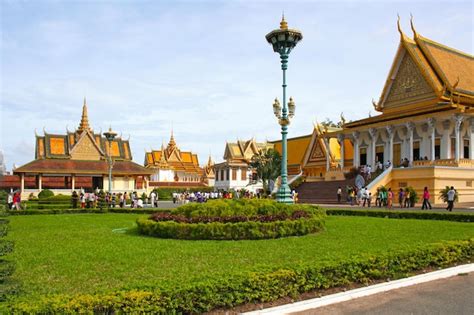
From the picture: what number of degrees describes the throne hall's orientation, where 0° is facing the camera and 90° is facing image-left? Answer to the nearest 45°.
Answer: approximately 45°

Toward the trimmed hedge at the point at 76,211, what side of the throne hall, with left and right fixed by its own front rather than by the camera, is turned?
front

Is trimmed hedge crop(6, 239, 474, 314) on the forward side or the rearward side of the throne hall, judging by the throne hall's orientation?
on the forward side

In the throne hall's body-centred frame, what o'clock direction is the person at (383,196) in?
The person is roughly at 11 o'clock from the throne hall.

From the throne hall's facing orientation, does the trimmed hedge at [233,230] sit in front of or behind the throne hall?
in front

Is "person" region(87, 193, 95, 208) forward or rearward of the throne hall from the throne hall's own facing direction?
forward
